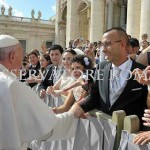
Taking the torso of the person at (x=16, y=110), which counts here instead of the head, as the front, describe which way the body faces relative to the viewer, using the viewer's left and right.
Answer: facing away from the viewer and to the right of the viewer

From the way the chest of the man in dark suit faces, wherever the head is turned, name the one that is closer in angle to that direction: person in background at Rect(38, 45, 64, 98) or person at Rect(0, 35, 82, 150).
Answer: the person

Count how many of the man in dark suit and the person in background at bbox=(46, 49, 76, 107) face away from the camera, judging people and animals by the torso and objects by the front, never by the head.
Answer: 0

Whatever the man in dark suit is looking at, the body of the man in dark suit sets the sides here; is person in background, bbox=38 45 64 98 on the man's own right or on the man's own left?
on the man's own right

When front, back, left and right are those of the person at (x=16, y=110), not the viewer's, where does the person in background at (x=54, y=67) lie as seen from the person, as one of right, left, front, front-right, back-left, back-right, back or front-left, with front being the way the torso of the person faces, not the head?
front-left

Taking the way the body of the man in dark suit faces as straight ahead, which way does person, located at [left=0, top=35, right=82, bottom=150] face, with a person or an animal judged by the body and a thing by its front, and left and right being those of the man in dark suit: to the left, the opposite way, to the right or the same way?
the opposite way

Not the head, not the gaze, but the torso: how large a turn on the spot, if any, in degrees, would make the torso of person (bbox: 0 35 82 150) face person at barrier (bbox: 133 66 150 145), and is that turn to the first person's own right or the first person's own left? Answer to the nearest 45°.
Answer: approximately 45° to the first person's own right

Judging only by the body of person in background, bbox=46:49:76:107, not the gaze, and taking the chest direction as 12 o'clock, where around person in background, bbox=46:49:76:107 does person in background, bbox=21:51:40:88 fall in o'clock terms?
person in background, bbox=21:51:40:88 is roughly at 4 o'clock from person in background, bbox=46:49:76:107.

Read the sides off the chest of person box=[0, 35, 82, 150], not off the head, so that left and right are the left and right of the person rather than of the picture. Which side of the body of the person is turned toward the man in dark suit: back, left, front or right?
front

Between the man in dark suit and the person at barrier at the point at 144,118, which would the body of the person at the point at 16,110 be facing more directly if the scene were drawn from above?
the man in dark suit

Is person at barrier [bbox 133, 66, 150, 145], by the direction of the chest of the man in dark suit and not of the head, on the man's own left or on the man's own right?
on the man's own left

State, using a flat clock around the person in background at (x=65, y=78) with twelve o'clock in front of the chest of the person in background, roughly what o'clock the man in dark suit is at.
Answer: The man in dark suit is roughly at 10 o'clock from the person in background.

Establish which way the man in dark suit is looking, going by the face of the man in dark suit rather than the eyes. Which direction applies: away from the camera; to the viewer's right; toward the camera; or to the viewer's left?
to the viewer's left
